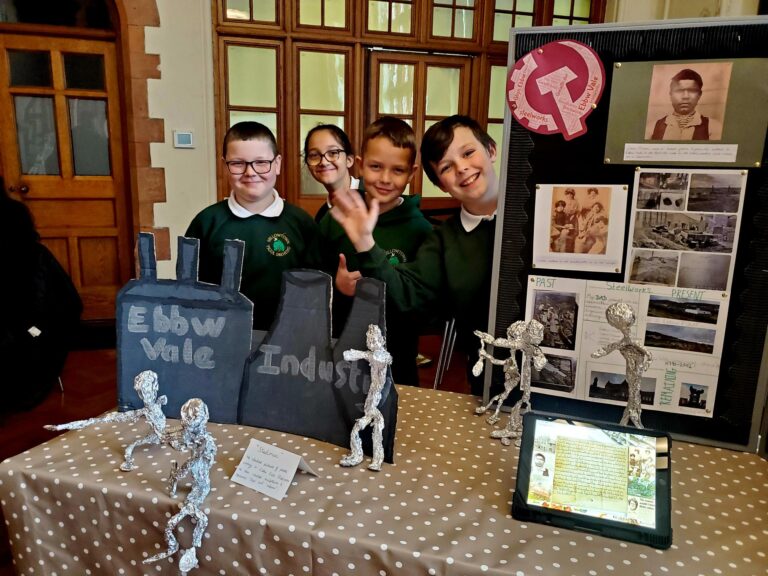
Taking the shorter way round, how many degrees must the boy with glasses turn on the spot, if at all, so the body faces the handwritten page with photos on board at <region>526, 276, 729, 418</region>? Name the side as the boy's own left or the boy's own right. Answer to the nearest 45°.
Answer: approximately 45° to the boy's own left

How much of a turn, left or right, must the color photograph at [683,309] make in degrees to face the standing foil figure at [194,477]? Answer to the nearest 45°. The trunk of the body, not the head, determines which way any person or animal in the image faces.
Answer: approximately 45° to its right

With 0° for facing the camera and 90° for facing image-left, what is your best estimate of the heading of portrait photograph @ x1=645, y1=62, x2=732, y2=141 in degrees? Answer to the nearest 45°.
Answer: approximately 0°
